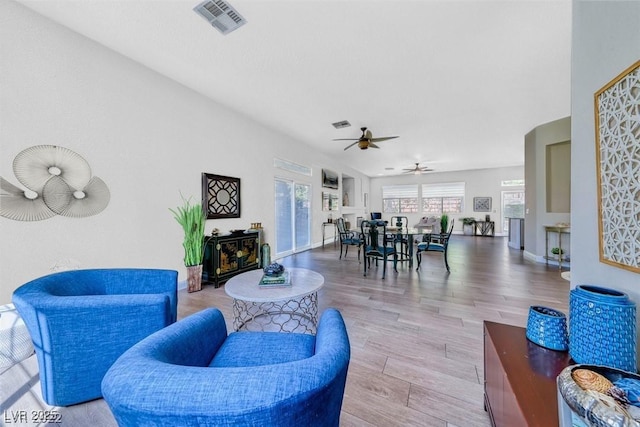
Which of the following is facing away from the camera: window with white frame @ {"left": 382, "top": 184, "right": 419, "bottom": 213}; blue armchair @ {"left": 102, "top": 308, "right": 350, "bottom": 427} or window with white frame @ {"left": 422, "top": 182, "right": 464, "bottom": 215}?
the blue armchair

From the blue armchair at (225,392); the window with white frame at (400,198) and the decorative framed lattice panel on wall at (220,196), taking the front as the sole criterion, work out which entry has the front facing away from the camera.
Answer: the blue armchair

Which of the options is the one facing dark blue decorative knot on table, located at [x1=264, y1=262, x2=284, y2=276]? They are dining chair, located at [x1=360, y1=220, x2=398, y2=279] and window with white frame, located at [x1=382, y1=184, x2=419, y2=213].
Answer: the window with white frame

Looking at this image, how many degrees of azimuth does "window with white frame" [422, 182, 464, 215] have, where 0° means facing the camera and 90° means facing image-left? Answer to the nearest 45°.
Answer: approximately 0°

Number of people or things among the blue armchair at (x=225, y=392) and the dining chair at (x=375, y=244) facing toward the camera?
0

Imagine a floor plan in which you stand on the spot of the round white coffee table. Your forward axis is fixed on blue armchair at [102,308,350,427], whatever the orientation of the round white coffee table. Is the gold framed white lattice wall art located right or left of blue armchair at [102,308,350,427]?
left

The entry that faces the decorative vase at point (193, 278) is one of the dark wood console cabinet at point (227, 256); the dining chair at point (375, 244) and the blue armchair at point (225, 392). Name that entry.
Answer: the blue armchair

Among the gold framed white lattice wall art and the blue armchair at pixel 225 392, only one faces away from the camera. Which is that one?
the blue armchair

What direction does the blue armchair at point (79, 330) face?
to the viewer's right

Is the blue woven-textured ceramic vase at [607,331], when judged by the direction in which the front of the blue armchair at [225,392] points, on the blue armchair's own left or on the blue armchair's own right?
on the blue armchair's own right

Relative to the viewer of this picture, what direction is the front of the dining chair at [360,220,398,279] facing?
facing away from the viewer and to the right of the viewer

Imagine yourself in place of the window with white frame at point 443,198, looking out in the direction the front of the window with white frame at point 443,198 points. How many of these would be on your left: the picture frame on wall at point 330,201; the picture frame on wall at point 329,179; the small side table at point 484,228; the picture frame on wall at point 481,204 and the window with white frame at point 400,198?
2

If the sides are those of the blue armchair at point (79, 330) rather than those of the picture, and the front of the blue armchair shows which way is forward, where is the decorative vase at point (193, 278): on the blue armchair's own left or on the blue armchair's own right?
on the blue armchair's own left

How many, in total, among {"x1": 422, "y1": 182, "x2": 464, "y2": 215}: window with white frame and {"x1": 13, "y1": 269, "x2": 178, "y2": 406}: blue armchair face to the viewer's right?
1
